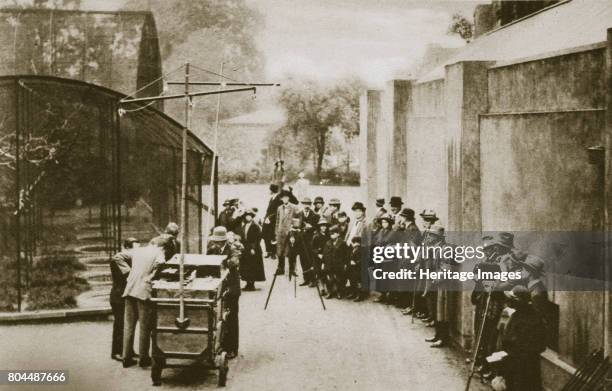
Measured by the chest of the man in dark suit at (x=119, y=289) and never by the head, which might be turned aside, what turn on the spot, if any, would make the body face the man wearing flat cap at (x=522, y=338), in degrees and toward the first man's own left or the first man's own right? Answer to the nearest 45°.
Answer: approximately 45° to the first man's own right

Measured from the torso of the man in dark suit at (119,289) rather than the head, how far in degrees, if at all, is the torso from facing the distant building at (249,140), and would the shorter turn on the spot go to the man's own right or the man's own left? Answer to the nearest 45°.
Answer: approximately 90° to the man's own left

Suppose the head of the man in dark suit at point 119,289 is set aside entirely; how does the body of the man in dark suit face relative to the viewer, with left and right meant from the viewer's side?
facing to the right of the viewer

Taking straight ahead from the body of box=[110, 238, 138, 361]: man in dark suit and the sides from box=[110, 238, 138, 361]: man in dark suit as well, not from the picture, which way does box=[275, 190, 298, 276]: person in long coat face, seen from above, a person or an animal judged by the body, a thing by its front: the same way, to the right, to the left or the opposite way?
to the right

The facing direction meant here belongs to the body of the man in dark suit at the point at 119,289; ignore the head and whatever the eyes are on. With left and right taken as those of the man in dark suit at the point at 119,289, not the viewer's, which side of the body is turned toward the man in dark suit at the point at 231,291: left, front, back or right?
front

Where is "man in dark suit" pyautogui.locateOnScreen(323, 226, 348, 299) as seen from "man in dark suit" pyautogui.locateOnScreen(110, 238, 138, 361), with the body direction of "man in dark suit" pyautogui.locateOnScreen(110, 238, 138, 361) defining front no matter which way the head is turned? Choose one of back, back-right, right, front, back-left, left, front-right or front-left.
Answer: front-left

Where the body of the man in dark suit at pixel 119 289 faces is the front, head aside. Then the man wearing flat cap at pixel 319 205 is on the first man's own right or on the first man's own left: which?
on the first man's own left

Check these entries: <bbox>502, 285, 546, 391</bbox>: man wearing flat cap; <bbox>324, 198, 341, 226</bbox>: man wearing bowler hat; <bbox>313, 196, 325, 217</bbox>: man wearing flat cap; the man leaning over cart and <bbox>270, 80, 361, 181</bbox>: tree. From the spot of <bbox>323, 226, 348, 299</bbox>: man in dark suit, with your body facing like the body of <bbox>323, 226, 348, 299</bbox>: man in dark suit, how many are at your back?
3

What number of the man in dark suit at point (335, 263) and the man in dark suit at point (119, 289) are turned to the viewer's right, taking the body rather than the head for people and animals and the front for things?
1

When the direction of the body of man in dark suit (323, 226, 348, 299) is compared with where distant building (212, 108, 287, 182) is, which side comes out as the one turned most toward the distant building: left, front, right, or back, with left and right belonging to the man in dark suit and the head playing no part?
back

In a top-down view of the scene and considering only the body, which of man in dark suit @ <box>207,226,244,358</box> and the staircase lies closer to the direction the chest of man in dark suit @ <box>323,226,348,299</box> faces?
the man in dark suit

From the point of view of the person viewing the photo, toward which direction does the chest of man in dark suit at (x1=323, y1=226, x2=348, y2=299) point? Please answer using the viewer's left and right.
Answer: facing the viewer
